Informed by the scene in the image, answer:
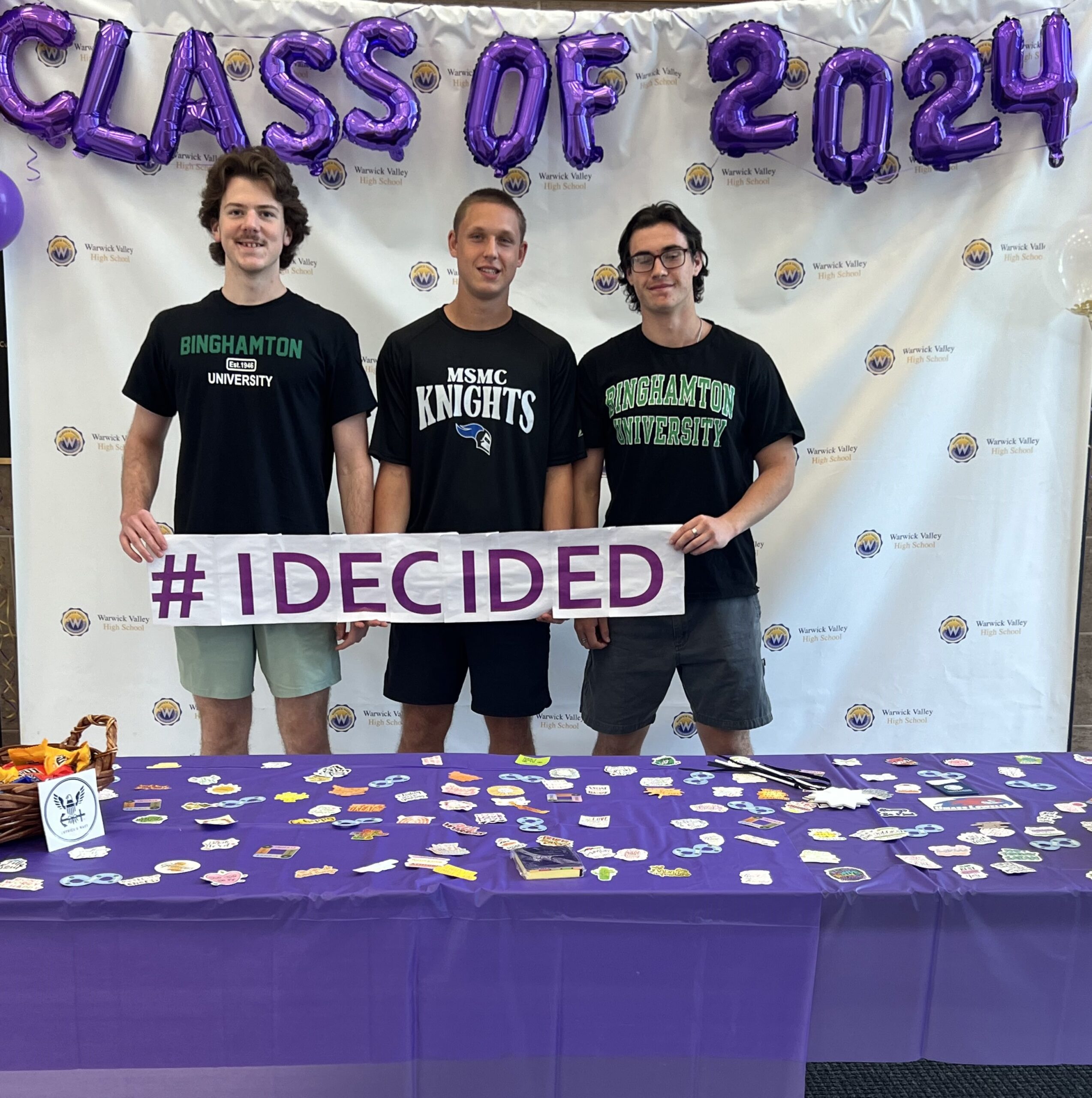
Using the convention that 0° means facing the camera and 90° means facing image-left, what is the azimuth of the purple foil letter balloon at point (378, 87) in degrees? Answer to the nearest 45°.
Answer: approximately 0°

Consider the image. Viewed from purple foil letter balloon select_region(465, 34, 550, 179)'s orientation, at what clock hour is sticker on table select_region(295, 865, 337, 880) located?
The sticker on table is roughly at 12 o'clock from the purple foil letter balloon.

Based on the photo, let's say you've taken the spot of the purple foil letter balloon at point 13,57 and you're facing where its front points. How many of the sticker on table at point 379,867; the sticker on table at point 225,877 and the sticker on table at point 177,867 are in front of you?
3
